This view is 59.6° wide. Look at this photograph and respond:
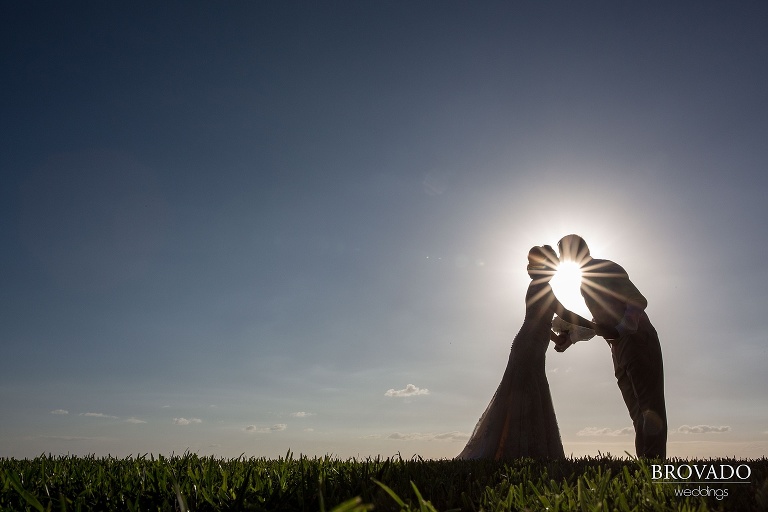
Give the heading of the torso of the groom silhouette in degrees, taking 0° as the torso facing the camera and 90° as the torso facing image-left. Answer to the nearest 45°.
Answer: approximately 90°

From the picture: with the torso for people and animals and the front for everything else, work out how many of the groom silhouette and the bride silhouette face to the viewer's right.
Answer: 1

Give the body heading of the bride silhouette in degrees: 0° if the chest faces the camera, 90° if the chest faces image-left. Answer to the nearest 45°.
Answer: approximately 270°

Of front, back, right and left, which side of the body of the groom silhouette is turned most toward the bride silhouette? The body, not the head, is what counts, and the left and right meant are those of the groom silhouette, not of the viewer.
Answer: front

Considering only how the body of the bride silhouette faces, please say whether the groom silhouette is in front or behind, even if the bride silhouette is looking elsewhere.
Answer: in front

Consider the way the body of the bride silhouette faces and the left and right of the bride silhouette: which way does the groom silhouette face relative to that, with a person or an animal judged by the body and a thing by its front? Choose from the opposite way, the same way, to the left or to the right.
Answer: the opposite way
